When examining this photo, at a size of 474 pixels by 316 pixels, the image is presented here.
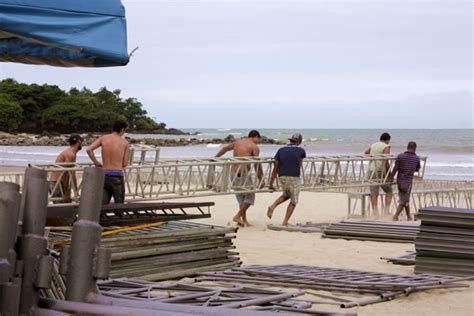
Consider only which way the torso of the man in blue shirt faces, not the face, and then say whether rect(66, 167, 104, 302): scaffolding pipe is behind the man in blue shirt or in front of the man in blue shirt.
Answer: behind

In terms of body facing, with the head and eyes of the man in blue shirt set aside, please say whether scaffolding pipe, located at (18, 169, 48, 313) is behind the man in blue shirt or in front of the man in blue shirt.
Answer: behind

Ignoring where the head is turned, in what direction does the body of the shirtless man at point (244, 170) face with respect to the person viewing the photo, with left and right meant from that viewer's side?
facing away from the viewer and to the right of the viewer

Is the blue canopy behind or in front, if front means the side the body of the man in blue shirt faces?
behind

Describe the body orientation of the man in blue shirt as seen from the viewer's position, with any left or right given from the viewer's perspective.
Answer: facing away from the viewer and to the right of the viewer
